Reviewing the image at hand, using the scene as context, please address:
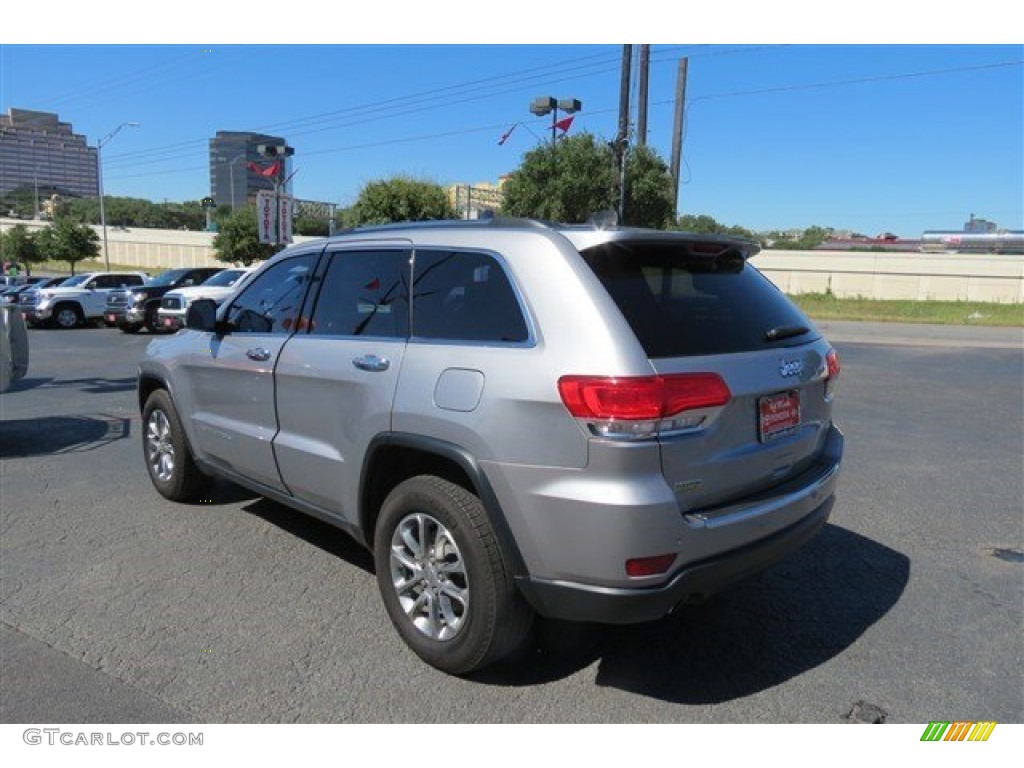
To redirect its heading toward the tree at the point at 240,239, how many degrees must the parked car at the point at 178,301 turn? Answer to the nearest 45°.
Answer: approximately 135° to its right

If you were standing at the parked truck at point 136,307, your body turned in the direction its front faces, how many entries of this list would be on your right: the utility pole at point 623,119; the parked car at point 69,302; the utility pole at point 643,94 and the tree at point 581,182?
1

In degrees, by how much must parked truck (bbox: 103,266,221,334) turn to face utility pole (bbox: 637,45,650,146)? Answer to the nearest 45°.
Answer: approximately 135° to its left

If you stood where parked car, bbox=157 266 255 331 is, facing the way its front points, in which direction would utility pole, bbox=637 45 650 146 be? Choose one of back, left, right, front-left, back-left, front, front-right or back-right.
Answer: back-left

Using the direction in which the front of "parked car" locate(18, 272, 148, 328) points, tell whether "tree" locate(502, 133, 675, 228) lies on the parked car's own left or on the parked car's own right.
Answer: on the parked car's own left

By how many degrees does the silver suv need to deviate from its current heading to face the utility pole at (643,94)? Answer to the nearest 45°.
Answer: approximately 45° to its right

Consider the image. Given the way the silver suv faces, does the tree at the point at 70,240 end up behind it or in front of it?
in front

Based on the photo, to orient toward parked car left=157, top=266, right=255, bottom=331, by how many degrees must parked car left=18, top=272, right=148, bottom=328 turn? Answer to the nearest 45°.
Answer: approximately 90° to its left

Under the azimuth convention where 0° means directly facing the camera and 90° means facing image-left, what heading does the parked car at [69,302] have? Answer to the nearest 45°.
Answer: approximately 45°

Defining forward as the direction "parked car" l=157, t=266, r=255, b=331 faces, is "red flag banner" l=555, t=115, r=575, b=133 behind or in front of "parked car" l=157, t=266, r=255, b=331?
behind

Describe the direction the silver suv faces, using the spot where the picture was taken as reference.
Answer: facing away from the viewer and to the left of the viewer

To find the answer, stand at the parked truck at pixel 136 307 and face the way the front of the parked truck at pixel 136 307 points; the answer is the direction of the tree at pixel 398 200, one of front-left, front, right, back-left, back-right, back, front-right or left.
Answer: back
